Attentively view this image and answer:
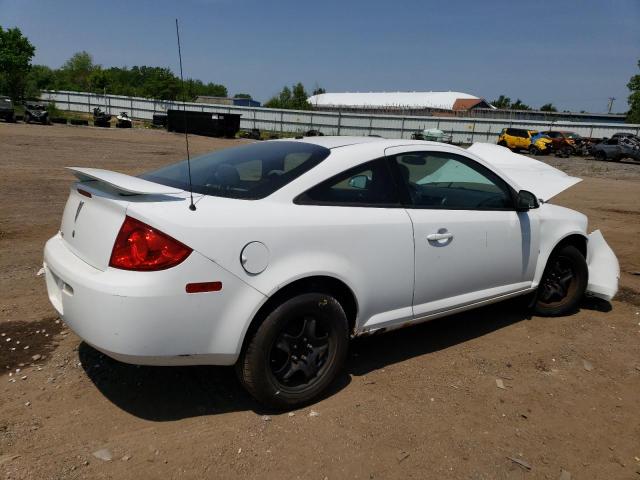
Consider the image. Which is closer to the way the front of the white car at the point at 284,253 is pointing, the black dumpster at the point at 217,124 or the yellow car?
the yellow car

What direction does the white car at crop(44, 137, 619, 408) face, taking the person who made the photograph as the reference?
facing away from the viewer and to the right of the viewer

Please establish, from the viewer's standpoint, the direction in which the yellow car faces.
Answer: facing the viewer and to the right of the viewer

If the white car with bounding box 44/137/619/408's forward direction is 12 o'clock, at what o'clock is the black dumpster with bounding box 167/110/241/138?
The black dumpster is roughly at 10 o'clock from the white car.

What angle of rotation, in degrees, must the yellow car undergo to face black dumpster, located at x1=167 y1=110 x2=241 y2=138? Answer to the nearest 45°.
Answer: approximately 135° to its right

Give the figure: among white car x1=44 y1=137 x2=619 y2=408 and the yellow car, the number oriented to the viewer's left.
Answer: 0

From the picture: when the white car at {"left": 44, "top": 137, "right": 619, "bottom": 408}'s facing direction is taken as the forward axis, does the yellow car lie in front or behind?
in front

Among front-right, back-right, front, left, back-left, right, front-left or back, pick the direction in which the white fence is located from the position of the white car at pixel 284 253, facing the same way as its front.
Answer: front-left
